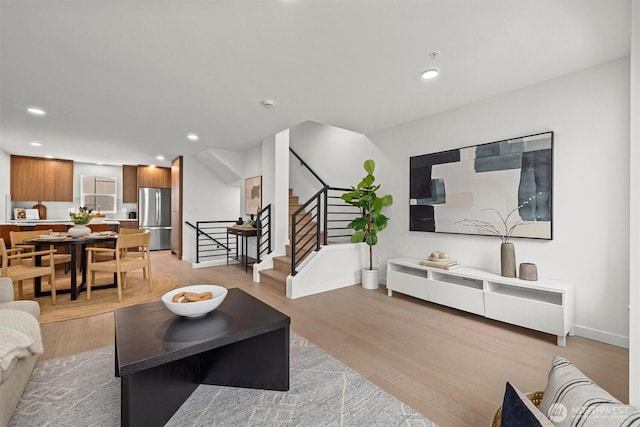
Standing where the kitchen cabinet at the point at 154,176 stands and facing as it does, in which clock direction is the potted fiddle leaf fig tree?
The potted fiddle leaf fig tree is roughly at 11 o'clock from the kitchen cabinet.

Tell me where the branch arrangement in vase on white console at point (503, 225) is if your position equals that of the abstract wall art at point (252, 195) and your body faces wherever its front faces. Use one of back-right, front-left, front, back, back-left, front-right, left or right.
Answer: left

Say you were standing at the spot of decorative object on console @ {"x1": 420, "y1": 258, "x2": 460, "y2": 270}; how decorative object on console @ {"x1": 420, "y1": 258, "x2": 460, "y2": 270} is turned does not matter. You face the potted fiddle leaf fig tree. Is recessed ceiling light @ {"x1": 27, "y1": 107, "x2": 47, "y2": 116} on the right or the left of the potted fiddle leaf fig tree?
left

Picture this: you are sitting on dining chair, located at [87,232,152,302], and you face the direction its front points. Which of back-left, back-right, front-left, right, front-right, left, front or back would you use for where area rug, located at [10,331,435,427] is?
back-left

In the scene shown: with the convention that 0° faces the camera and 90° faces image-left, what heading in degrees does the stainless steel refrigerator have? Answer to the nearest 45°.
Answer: approximately 0°

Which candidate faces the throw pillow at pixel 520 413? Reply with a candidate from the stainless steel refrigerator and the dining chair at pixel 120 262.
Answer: the stainless steel refrigerator

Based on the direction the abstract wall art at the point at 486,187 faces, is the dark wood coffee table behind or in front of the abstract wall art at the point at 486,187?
in front

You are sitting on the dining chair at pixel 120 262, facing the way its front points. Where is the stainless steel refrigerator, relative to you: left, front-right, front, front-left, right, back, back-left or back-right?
front-right

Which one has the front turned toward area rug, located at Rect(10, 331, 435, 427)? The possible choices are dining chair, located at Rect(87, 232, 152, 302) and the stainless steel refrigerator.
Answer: the stainless steel refrigerator

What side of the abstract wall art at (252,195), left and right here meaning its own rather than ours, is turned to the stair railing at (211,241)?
right
